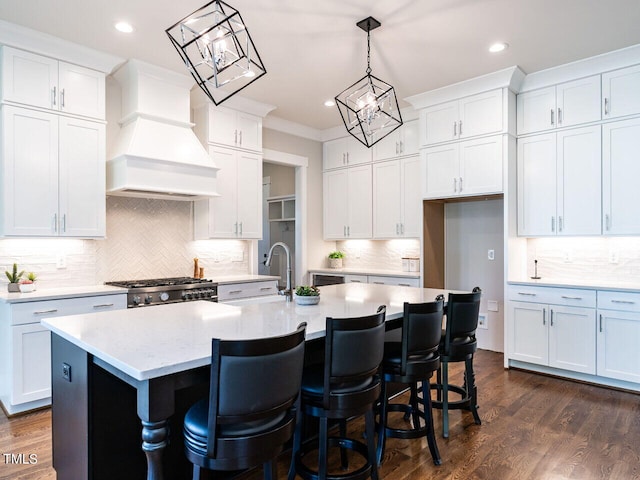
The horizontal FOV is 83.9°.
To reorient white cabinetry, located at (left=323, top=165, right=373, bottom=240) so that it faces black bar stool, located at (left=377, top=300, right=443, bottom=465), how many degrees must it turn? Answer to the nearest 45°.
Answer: approximately 45° to its left

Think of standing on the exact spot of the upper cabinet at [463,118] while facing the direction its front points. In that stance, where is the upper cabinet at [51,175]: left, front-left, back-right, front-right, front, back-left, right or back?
front

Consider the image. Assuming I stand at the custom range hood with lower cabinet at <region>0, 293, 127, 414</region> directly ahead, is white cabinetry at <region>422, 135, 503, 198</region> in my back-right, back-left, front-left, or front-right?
back-left

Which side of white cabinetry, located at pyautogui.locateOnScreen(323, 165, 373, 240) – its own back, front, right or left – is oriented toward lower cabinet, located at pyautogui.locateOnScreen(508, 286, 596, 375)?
left

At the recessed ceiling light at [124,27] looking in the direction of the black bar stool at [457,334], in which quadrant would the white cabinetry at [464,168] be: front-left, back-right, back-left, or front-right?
front-left

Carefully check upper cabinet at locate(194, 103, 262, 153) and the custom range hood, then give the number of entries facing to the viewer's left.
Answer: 0

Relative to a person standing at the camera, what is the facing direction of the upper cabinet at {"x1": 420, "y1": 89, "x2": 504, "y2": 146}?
facing the viewer and to the left of the viewer

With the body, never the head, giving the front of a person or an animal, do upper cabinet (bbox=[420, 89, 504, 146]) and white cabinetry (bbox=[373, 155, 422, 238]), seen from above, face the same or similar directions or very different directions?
same or similar directions

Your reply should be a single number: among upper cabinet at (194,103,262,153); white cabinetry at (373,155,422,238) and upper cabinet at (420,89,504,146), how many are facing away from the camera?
0

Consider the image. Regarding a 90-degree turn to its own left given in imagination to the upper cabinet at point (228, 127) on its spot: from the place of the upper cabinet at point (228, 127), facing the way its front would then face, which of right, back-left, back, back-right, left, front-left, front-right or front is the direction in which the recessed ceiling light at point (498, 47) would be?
right

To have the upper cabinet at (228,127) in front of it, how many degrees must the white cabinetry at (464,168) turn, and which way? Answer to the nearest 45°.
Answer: approximately 45° to its right

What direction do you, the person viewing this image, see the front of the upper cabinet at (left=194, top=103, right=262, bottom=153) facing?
facing the viewer and to the right of the viewer

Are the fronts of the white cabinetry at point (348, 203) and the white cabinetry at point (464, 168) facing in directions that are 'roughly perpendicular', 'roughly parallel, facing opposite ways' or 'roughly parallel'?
roughly parallel

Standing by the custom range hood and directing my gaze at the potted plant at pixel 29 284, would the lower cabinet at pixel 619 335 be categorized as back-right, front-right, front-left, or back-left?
back-left

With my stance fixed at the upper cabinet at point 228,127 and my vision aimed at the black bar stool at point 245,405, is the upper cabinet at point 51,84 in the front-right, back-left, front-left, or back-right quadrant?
front-right

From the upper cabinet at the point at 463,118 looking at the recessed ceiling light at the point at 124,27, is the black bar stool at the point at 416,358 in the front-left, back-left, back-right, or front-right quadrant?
front-left
